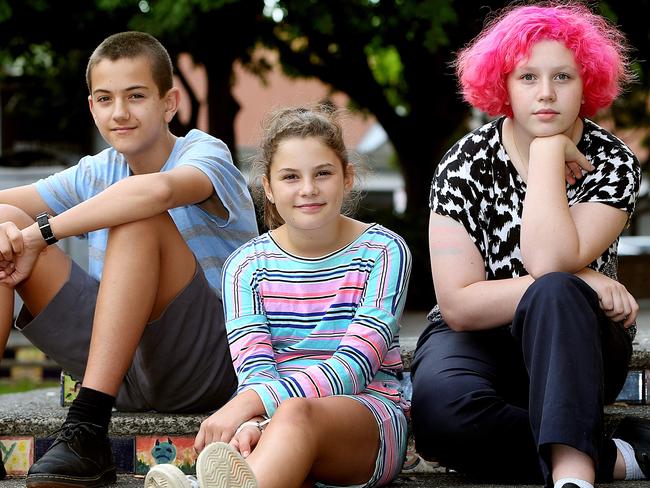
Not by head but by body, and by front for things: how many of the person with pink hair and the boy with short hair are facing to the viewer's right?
0

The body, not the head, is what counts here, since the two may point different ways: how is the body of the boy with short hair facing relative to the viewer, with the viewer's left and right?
facing the viewer and to the left of the viewer

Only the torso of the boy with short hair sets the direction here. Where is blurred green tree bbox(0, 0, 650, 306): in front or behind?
behind

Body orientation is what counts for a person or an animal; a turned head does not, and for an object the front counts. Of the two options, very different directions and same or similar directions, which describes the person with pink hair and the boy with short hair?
same or similar directions

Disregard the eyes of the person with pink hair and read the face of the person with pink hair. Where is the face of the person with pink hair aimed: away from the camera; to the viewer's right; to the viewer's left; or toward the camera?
toward the camera

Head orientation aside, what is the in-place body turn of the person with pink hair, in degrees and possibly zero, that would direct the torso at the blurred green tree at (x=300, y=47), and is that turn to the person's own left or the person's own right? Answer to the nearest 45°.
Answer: approximately 180°

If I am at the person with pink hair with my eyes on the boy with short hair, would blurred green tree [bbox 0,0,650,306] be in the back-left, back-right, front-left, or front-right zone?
front-right

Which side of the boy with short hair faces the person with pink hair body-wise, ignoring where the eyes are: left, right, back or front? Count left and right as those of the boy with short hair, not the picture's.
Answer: left

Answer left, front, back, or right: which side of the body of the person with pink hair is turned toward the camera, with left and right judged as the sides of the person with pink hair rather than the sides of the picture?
front

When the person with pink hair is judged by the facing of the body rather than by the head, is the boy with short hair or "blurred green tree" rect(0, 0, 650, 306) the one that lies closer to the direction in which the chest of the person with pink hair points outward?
the boy with short hair

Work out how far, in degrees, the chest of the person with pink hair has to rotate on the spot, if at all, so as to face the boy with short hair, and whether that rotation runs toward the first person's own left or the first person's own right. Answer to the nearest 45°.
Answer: approximately 90° to the first person's own right
